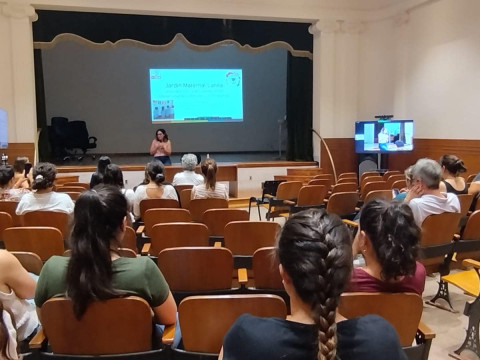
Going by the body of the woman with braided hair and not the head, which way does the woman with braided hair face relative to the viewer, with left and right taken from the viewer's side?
facing away from the viewer

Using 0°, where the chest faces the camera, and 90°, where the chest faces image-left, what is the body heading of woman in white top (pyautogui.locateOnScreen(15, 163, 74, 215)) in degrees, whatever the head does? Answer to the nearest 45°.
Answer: approximately 180°

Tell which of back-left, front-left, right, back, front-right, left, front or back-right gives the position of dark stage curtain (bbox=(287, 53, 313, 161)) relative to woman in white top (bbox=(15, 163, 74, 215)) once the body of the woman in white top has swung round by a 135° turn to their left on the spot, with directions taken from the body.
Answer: back

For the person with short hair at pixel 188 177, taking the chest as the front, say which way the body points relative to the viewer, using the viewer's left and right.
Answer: facing away from the viewer

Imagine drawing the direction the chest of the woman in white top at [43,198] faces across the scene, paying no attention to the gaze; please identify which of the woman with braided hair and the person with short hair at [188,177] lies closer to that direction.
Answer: the person with short hair

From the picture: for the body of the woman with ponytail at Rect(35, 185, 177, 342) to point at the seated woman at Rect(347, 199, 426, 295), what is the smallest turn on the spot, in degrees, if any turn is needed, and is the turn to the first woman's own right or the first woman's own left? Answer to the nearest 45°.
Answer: approximately 90° to the first woman's own right

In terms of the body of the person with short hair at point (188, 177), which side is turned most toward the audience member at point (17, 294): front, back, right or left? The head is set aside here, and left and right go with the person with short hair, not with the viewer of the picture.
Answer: back

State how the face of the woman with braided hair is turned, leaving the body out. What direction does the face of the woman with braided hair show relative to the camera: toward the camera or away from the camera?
away from the camera

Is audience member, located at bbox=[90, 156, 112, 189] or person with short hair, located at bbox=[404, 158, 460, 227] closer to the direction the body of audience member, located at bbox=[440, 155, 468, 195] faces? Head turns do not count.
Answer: the audience member

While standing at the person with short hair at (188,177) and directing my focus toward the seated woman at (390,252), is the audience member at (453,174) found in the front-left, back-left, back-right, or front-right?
front-left

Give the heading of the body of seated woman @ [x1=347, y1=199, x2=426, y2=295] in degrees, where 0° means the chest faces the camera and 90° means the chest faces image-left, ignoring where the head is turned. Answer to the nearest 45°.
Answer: approximately 135°

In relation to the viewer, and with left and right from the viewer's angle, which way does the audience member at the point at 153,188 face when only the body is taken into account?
facing away from the viewer
